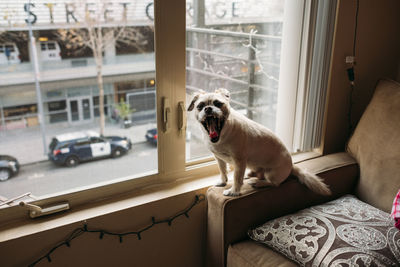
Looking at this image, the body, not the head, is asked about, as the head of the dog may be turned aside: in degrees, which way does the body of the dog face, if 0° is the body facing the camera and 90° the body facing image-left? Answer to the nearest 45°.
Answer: approximately 45°

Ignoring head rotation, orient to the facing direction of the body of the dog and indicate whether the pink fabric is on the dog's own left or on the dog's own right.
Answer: on the dog's own left
